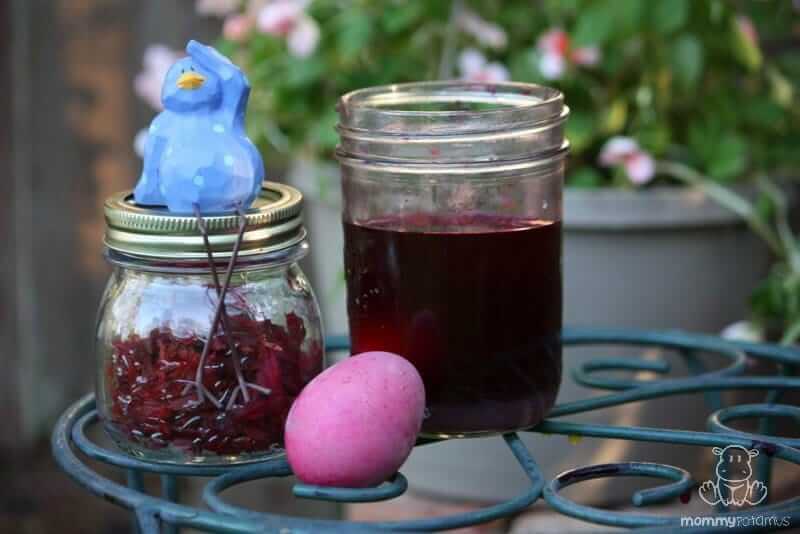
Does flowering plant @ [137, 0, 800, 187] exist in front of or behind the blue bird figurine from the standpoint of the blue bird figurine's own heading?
behind

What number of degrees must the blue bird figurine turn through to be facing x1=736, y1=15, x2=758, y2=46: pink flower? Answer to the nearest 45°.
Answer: approximately 135° to its left

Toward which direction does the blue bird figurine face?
toward the camera
